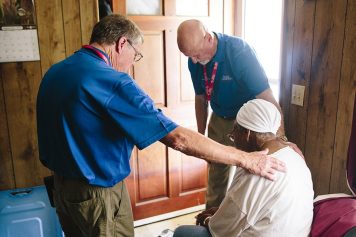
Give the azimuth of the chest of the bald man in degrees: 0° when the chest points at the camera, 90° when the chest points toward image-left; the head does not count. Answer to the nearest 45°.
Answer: approximately 45°

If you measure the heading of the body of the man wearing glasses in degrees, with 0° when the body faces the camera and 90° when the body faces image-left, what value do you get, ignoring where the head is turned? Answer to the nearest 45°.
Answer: approximately 225°

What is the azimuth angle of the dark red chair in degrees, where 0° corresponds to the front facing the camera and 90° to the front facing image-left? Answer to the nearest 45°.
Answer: approximately 90°

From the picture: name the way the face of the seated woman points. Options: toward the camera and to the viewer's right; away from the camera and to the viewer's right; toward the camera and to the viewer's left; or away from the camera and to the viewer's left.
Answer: away from the camera and to the viewer's left

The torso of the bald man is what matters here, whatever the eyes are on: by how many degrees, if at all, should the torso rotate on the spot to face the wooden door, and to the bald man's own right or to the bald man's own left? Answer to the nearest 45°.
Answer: approximately 90° to the bald man's own right

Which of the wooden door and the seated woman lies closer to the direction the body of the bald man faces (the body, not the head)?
the seated woman
